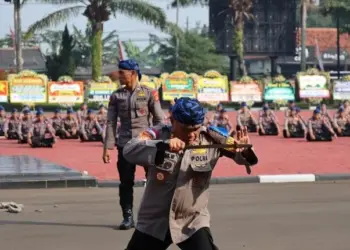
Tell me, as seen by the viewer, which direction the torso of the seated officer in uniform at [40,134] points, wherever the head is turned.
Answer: toward the camera

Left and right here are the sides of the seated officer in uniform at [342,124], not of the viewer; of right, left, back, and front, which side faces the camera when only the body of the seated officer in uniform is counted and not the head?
front

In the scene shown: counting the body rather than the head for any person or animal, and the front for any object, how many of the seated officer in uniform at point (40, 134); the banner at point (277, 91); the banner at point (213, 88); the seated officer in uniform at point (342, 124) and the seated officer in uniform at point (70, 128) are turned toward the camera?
5

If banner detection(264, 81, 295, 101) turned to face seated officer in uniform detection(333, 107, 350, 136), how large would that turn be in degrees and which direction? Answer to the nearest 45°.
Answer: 0° — it already faces them

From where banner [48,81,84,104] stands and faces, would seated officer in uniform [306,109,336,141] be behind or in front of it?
in front

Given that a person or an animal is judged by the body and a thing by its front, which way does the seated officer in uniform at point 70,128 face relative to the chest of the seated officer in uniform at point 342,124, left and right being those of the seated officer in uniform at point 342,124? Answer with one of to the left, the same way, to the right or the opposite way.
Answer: the same way

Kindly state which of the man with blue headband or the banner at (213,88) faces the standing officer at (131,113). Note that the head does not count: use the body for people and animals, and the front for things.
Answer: the banner

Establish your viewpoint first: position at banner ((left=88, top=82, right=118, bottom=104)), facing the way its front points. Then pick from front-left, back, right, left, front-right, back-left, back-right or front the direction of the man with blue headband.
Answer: front

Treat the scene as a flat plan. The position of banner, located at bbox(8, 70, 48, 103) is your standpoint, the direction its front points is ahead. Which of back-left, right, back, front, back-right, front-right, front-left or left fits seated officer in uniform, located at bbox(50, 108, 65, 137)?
front

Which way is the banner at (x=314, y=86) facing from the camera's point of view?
toward the camera

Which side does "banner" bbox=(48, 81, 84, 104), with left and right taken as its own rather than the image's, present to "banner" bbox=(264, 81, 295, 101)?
left

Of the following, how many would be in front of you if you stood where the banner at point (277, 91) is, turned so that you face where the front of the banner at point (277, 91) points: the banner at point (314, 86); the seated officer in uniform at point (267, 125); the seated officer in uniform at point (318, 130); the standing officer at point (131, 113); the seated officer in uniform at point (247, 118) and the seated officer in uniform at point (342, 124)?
5

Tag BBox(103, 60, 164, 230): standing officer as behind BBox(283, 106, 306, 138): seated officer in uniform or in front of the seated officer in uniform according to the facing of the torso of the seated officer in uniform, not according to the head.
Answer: in front

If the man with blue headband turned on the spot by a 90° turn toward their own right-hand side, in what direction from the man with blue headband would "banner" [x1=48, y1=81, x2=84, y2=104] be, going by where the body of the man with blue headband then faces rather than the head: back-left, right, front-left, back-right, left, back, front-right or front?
right

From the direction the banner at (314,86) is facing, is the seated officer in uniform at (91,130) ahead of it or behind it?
ahead

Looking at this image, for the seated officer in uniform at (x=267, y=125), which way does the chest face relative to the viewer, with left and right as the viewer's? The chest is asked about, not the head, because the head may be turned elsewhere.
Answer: facing the viewer

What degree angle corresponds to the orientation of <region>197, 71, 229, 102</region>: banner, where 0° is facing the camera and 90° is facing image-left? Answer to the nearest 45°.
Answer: approximately 0°
